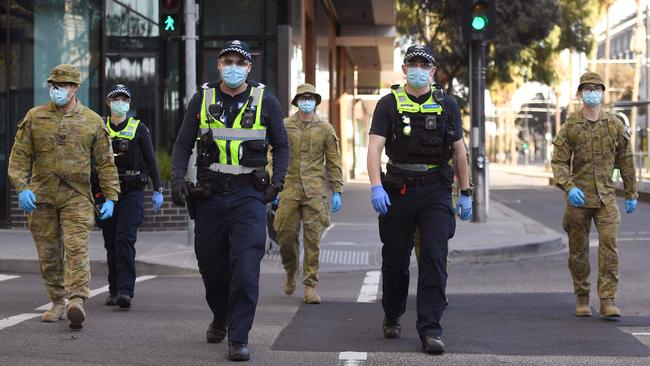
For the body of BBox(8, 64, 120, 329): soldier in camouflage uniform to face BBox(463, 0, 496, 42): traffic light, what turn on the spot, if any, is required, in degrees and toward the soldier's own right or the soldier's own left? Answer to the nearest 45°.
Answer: approximately 135° to the soldier's own left

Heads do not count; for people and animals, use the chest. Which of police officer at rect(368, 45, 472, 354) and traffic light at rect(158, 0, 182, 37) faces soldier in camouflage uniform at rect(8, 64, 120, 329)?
the traffic light

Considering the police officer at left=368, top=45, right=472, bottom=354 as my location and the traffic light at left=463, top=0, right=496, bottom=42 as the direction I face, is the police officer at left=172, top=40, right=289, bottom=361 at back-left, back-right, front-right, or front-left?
back-left

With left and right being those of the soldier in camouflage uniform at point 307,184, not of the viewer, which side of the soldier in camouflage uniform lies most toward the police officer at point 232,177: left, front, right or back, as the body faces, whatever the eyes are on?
front

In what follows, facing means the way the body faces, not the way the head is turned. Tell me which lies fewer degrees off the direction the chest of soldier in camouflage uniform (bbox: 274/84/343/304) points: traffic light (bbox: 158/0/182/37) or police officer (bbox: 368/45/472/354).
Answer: the police officer

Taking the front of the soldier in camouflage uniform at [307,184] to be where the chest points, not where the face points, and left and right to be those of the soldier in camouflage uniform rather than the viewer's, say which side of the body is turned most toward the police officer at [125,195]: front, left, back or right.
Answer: right

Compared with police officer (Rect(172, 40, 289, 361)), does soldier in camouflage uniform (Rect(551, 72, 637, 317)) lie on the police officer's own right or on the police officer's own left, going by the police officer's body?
on the police officer's own left

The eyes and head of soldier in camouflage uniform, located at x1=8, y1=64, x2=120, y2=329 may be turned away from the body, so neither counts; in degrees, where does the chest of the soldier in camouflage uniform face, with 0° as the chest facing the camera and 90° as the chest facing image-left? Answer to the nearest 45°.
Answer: approximately 0°

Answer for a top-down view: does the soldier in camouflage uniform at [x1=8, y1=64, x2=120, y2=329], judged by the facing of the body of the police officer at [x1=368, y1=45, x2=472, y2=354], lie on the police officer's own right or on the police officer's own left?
on the police officer's own right
